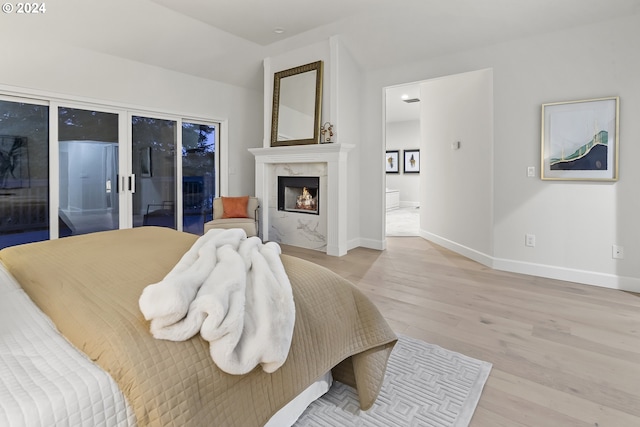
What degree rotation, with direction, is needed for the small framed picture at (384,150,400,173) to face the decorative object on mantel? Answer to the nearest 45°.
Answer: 0° — it already faces it

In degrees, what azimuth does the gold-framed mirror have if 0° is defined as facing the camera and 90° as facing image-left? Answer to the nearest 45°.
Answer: approximately 45°

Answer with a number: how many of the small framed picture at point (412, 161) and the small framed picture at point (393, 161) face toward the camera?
2

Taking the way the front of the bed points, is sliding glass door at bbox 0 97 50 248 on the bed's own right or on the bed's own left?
on the bed's own left

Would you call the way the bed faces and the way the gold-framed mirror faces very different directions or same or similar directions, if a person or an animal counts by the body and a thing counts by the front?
very different directions

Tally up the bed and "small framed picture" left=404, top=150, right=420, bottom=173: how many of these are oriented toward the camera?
1

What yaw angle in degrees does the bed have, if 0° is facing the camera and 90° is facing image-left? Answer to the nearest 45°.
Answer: approximately 225°
